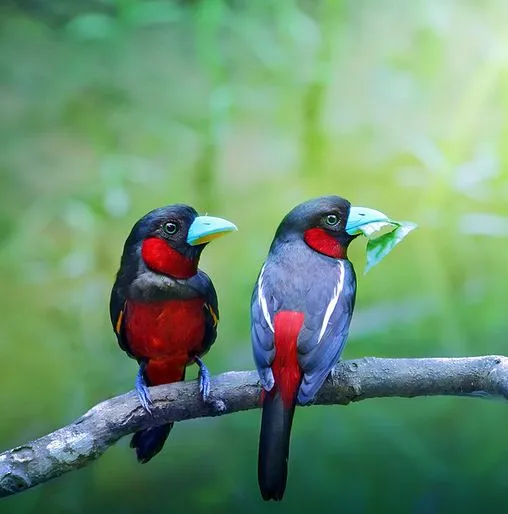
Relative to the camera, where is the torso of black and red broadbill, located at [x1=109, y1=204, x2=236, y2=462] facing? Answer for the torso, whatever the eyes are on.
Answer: toward the camera
